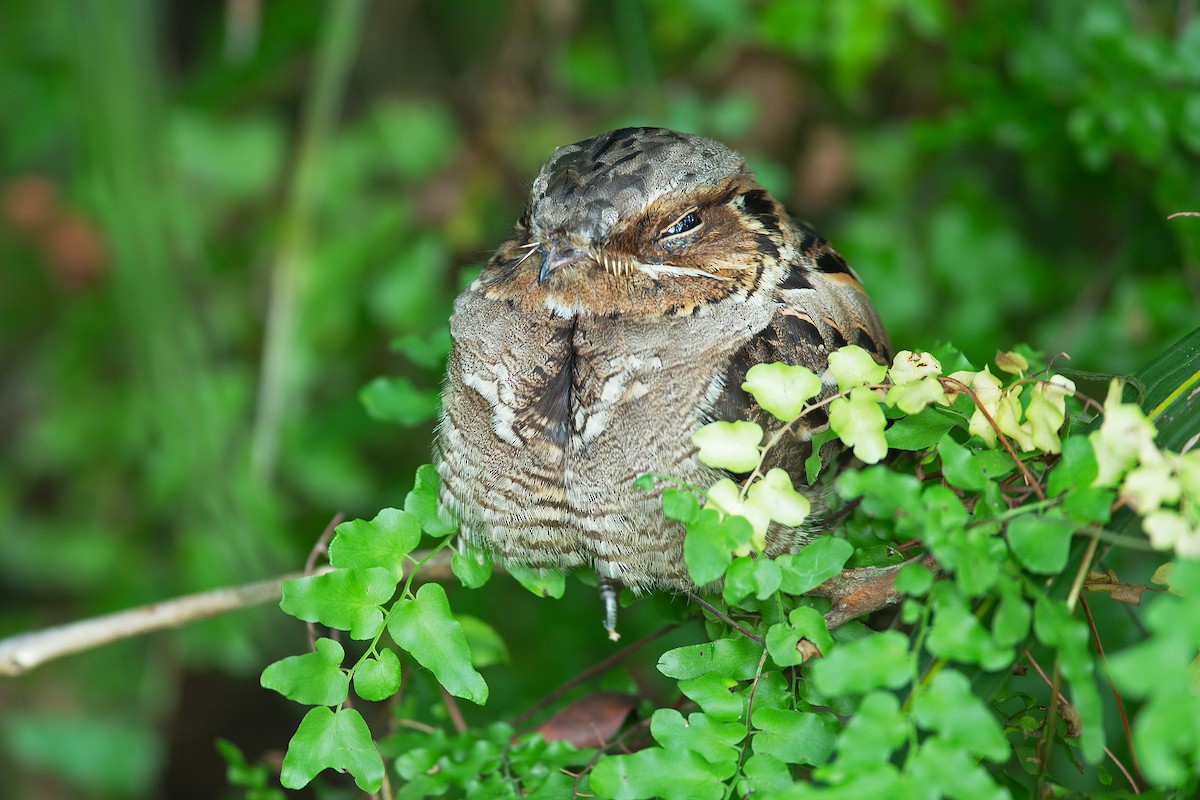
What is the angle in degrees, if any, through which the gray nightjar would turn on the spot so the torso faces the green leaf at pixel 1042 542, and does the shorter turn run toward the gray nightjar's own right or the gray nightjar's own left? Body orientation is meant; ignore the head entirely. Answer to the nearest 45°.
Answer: approximately 90° to the gray nightjar's own left

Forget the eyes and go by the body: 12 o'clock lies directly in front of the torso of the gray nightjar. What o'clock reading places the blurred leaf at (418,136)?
The blurred leaf is roughly at 4 o'clock from the gray nightjar.

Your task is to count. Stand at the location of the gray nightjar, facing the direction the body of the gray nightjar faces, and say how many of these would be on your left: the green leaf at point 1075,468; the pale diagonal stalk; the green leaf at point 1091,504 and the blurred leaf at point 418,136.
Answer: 2

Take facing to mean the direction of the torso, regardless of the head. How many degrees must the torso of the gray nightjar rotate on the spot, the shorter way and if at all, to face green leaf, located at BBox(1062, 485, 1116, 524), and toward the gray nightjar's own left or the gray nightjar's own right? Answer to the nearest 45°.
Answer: approximately 90° to the gray nightjar's own left

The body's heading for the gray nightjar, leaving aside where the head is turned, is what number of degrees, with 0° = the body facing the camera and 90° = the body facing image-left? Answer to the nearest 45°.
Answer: approximately 45°
